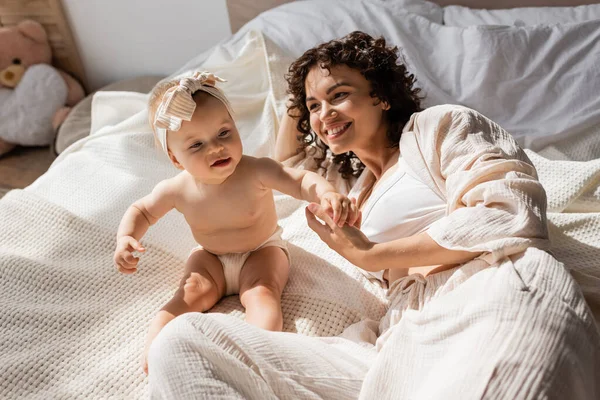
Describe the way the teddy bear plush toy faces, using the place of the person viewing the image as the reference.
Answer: facing the viewer and to the left of the viewer

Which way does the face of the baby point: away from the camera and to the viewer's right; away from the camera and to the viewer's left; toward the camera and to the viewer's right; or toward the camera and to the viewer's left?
toward the camera and to the viewer's right

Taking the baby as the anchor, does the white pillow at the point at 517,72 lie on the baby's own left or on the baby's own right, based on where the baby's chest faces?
on the baby's own left

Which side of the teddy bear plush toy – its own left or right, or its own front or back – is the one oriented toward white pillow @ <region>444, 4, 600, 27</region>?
left

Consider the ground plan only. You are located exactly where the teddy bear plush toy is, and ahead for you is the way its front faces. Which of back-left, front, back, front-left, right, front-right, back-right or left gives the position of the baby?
front-left

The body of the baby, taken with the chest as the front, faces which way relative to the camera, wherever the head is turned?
toward the camera

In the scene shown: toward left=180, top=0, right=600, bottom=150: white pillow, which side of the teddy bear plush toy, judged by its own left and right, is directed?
left
